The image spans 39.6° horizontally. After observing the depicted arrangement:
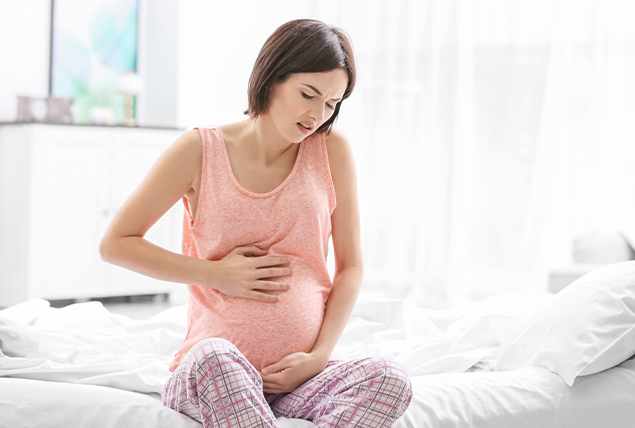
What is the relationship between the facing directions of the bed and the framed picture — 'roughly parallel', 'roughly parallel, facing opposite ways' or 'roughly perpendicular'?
roughly perpendicular

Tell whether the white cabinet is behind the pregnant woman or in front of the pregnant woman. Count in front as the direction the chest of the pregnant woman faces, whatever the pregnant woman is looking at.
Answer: behind

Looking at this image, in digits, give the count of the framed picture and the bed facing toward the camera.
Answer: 1

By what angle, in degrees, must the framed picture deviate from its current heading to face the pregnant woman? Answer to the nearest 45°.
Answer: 0° — it already faces them

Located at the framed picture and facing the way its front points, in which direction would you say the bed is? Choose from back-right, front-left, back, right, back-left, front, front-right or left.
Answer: front

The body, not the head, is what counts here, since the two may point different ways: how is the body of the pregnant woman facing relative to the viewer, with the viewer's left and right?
facing the viewer and to the right of the viewer

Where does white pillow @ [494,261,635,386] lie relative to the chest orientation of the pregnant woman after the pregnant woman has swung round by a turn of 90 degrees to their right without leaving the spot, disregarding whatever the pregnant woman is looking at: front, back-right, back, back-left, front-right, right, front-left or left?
back-left

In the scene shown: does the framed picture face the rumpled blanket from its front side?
yes

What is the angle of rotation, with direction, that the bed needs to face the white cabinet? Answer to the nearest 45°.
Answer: approximately 45° to its right

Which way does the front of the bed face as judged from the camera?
facing to the left of the viewer

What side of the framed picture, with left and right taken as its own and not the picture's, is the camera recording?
front
